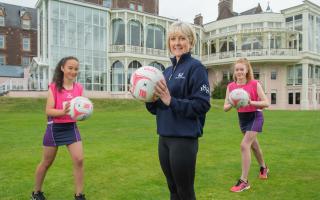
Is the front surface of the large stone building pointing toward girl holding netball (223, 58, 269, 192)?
yes

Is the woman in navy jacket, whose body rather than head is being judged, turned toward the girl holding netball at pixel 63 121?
no

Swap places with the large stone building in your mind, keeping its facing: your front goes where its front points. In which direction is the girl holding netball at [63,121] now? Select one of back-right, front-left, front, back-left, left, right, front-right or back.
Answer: front

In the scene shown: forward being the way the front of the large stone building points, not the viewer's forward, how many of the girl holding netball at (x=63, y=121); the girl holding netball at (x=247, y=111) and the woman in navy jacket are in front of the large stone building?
3

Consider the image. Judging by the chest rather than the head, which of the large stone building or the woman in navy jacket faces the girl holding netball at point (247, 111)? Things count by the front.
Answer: the large stone building

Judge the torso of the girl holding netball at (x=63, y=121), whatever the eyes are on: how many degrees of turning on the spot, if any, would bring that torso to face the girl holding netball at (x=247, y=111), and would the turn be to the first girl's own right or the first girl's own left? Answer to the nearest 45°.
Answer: approximately 45° to the first girl's own left

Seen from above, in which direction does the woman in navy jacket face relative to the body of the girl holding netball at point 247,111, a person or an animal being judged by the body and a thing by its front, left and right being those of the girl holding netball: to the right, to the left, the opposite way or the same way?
the same way

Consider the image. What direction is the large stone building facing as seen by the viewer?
toward the camera

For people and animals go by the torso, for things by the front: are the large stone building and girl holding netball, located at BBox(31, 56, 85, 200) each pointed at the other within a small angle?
no

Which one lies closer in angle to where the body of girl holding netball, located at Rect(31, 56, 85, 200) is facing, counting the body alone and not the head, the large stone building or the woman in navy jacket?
the woman in navy jacket

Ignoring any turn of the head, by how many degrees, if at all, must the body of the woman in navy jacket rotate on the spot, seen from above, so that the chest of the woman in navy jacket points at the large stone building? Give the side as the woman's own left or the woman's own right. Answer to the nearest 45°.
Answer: approximately 135° to the woman's own right

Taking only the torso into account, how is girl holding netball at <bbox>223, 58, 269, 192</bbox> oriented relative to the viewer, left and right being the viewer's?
facing the viewer and to the left of the viewer

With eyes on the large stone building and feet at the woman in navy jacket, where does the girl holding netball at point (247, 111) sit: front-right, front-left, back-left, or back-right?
front-right

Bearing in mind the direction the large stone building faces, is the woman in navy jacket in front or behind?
in front

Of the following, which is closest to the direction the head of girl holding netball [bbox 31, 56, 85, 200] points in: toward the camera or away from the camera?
toward the camera

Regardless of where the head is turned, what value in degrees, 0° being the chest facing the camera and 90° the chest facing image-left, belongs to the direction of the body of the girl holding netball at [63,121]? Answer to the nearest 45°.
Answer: approximately 315°
